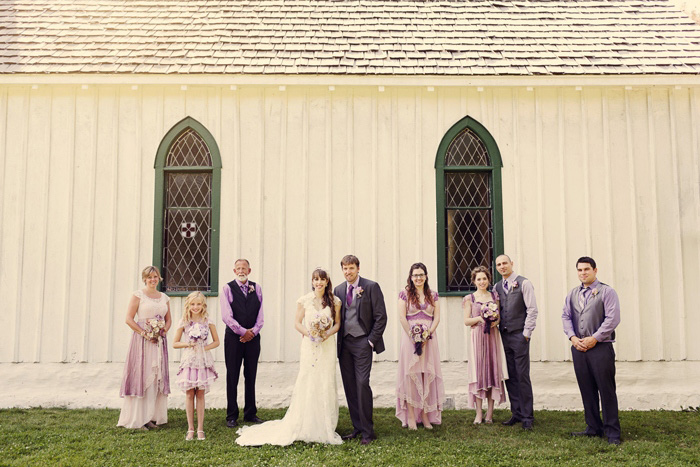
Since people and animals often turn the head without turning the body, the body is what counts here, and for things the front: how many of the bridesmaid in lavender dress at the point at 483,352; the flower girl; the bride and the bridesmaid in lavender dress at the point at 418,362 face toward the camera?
4

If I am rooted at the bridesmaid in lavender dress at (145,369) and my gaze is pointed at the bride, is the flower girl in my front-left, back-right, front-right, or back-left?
front-right

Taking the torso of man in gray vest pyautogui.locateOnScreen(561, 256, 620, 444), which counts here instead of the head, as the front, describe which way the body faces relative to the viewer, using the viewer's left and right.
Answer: facing the viewer and to the left of the viewer

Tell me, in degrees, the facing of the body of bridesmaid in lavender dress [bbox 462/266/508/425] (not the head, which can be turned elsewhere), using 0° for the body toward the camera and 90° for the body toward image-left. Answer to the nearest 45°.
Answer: approximately 0°

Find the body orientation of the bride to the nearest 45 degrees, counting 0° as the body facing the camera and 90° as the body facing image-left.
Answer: approximately 0°

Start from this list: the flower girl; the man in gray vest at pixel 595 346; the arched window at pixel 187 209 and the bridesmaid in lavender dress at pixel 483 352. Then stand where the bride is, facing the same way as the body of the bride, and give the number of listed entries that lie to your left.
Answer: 2

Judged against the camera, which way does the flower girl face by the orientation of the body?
toward the camera
